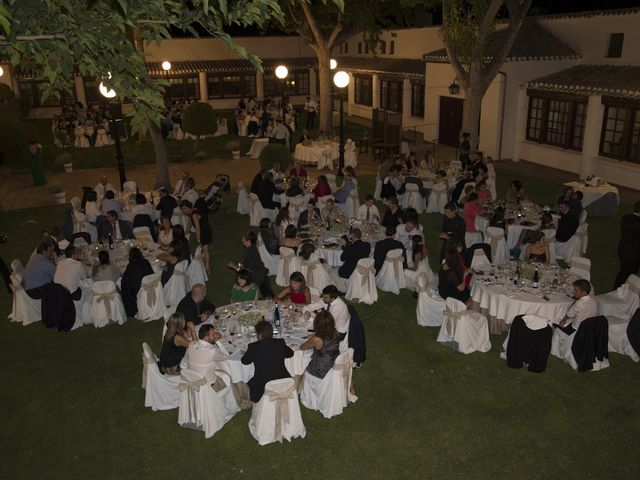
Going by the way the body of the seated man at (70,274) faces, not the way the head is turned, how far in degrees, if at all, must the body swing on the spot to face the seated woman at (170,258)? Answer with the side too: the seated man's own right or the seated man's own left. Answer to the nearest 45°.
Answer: approximately 45° to the seated man's own right

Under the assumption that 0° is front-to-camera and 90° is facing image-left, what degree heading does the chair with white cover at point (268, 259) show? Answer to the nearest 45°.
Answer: approximately 270°

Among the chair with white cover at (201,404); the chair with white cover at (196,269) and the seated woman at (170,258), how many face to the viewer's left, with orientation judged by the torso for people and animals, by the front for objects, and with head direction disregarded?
2

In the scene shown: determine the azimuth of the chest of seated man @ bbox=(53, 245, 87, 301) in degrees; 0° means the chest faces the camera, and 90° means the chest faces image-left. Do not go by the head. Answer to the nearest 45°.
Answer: approximately 225°

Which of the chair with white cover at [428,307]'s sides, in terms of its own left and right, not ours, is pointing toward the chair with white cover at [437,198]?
left

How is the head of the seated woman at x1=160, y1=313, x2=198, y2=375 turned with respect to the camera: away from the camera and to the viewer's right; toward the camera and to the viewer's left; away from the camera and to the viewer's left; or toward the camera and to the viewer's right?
away from the camera and to the viewer's right

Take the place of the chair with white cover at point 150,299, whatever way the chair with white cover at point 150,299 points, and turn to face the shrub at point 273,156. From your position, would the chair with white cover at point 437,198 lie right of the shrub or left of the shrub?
right

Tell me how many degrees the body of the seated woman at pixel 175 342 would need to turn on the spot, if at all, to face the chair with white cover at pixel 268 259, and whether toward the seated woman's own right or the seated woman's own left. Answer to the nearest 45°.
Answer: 0° — they already face it

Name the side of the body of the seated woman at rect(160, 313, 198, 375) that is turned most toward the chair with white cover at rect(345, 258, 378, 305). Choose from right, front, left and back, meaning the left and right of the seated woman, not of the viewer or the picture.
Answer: front

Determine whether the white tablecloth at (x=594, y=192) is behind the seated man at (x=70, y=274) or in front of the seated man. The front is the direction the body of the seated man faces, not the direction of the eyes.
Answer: in front

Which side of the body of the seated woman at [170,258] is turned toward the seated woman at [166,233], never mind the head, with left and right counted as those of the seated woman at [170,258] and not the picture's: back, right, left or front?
right

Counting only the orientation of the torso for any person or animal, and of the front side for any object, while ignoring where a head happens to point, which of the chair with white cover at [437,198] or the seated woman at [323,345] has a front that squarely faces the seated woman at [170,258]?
the seated woman at [323,345]

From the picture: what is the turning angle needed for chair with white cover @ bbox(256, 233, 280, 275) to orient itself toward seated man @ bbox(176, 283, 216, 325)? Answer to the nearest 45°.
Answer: approximately 90° to its right

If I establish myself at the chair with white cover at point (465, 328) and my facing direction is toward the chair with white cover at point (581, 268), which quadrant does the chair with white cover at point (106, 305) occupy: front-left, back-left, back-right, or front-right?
back-left

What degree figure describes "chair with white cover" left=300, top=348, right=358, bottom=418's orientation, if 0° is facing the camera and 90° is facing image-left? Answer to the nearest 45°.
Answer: approximately 135°

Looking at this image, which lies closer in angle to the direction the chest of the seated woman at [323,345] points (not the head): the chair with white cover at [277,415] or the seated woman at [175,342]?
the seated woman

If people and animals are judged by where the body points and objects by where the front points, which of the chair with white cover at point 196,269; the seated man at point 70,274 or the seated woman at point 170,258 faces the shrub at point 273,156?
the seated man
